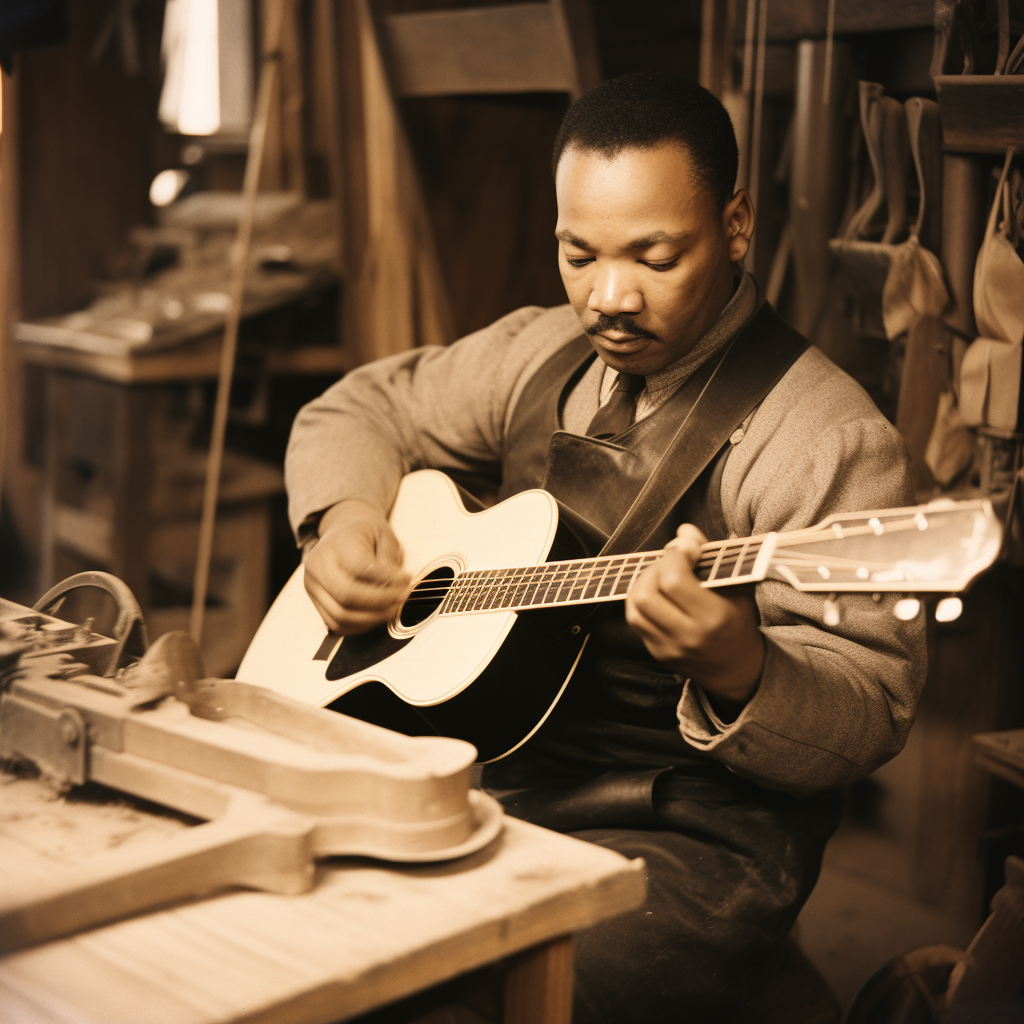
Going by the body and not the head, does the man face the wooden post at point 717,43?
no

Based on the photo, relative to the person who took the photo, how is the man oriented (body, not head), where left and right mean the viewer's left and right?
facing the viewer and to the left of the viewer

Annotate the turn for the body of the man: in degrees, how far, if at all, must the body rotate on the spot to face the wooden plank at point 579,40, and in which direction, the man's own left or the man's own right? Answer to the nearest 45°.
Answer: approximately 135° to the man's own right

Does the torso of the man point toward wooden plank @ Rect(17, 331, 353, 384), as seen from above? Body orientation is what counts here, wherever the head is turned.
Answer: no

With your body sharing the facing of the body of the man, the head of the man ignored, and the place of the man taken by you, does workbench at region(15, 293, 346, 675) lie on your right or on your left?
on your right

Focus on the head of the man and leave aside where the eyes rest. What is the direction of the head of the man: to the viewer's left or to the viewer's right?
to the viewer's left

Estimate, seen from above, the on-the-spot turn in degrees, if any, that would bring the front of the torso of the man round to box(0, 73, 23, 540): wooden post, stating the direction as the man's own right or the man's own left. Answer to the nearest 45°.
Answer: approximately 90° to the man's own right
